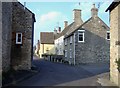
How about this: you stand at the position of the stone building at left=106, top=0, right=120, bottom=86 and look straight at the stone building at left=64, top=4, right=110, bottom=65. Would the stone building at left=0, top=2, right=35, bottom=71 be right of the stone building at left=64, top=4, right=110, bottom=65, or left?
left

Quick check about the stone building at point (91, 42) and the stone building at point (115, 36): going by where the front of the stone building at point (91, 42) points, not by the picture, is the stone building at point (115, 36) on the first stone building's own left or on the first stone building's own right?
on the first stone building's own left

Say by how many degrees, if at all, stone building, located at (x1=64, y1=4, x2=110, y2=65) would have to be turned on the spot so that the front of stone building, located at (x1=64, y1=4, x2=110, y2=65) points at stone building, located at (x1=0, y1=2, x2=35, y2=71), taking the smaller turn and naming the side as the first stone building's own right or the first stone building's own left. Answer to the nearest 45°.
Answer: approximately 45° to the first stone building's own left

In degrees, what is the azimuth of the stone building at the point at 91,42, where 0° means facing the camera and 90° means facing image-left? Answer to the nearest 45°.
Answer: approximately 90°
